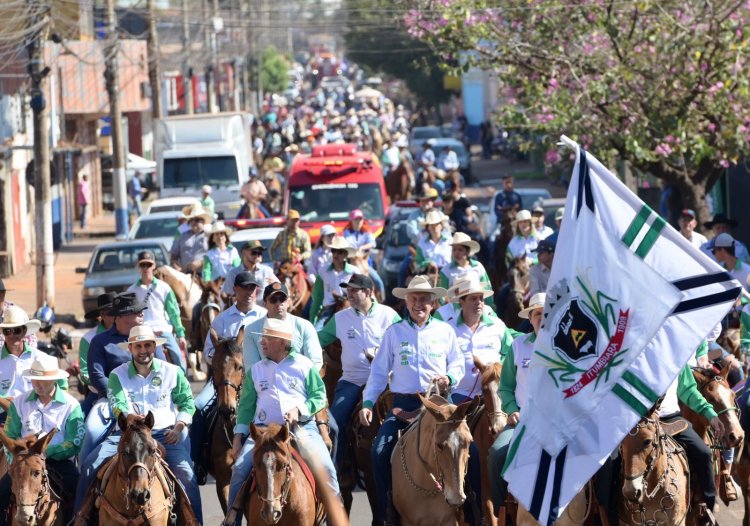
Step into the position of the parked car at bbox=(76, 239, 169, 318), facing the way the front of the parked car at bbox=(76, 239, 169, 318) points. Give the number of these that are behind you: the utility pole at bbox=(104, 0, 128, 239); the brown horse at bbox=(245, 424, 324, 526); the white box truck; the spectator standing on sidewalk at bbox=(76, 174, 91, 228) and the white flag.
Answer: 3

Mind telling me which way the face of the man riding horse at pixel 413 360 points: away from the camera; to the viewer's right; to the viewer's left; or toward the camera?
toward the camera

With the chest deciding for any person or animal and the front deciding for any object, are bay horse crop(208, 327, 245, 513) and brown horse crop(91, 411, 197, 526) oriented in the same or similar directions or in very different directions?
same or similar directions

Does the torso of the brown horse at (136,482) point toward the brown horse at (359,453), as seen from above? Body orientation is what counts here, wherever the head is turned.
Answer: no

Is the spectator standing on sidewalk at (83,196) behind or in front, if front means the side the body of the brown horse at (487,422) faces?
behind

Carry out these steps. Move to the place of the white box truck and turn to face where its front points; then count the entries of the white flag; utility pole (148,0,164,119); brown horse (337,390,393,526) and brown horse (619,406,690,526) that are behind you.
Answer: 1

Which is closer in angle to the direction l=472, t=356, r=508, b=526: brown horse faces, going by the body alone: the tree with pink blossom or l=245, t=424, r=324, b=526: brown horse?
the brown horse

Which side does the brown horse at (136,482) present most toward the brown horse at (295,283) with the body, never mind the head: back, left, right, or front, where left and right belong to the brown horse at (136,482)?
back

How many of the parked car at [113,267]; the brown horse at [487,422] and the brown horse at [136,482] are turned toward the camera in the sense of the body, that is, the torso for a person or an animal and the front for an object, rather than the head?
3

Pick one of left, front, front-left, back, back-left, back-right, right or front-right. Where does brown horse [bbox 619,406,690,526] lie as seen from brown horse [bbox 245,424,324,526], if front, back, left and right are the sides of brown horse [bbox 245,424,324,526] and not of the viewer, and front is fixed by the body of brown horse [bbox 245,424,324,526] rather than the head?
left

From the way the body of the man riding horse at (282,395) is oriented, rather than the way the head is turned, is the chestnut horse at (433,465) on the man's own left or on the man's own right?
on the man's own left

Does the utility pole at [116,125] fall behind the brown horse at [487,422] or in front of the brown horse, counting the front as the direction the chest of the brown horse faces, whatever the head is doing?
behind

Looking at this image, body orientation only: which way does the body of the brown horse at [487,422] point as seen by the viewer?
toward the camera

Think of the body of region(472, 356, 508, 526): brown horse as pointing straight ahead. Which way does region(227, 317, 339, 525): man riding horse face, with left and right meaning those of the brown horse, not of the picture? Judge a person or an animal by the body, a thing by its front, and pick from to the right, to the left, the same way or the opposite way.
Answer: the same way

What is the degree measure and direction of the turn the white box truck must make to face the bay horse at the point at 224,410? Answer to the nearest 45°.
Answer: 0° — it already faces it

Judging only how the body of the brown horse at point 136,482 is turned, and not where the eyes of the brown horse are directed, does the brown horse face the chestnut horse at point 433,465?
no

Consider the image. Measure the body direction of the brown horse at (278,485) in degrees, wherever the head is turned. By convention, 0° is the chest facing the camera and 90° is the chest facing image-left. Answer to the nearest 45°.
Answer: approximately 0°

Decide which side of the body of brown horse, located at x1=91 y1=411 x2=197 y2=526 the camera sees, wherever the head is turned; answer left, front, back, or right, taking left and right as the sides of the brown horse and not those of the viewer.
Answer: front

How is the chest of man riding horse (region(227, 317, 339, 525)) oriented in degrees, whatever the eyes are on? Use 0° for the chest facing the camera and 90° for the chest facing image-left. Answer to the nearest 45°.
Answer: approximately 0°
